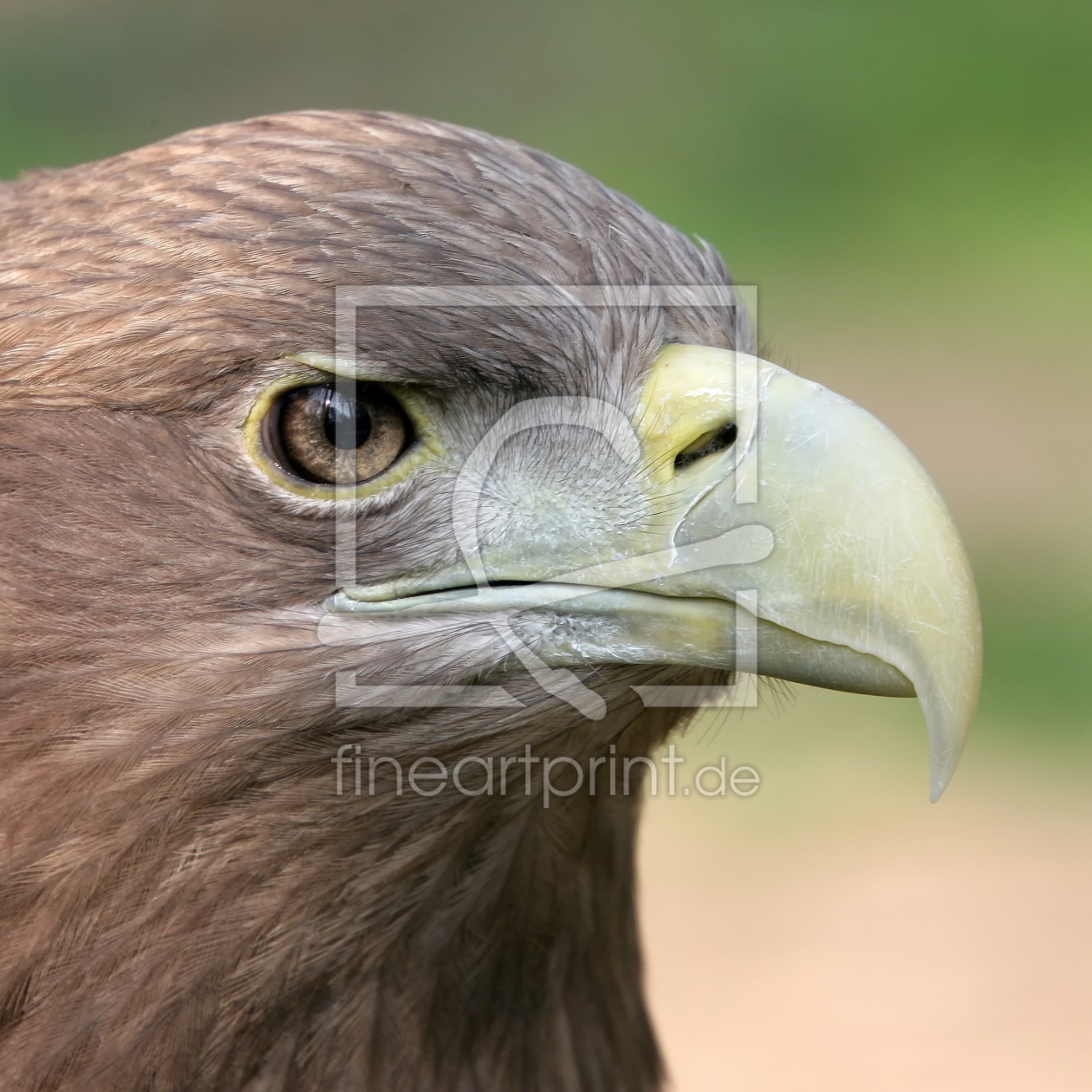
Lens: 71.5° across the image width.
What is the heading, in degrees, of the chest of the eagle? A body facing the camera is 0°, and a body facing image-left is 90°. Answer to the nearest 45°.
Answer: approximately 270°
